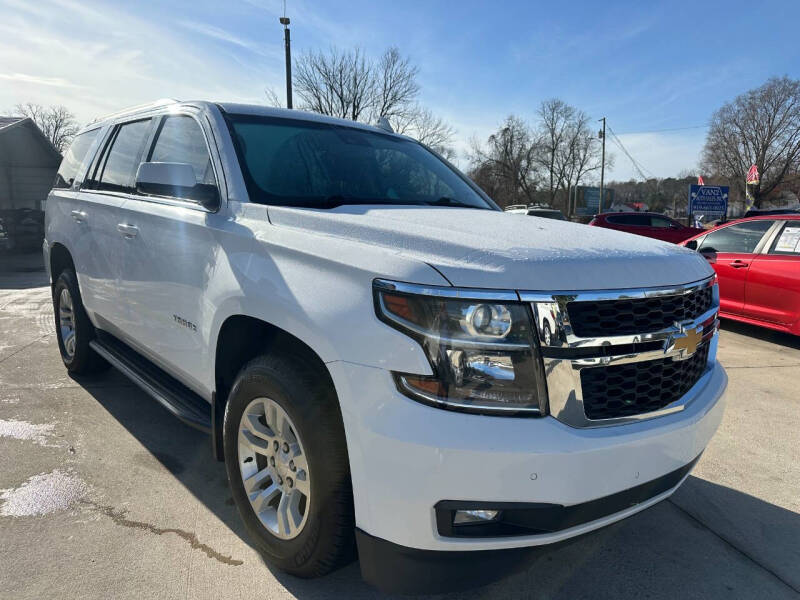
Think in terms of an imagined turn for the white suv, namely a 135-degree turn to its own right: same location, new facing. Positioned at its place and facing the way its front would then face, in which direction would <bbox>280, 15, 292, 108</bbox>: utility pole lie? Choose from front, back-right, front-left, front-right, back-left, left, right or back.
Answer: right

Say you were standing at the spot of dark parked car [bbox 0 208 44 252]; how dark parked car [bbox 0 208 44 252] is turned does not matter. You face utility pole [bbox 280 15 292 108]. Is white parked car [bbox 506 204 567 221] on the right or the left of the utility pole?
right

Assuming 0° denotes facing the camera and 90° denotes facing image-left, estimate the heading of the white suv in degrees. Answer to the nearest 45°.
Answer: approximately 315°

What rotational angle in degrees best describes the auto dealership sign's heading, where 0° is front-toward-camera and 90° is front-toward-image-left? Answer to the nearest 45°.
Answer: approximately 0°

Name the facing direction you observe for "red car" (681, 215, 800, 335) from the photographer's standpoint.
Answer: facing away from the viewer and to the left of the viewer

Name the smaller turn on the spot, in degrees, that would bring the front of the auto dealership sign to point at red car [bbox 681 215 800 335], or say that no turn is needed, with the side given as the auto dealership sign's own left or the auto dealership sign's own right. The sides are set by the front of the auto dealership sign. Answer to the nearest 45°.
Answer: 0° — it already faces it

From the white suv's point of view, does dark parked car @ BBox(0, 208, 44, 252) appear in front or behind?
behind

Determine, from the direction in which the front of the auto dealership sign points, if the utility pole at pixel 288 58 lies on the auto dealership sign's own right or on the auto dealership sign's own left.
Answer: on the auto dealership sign's own right
